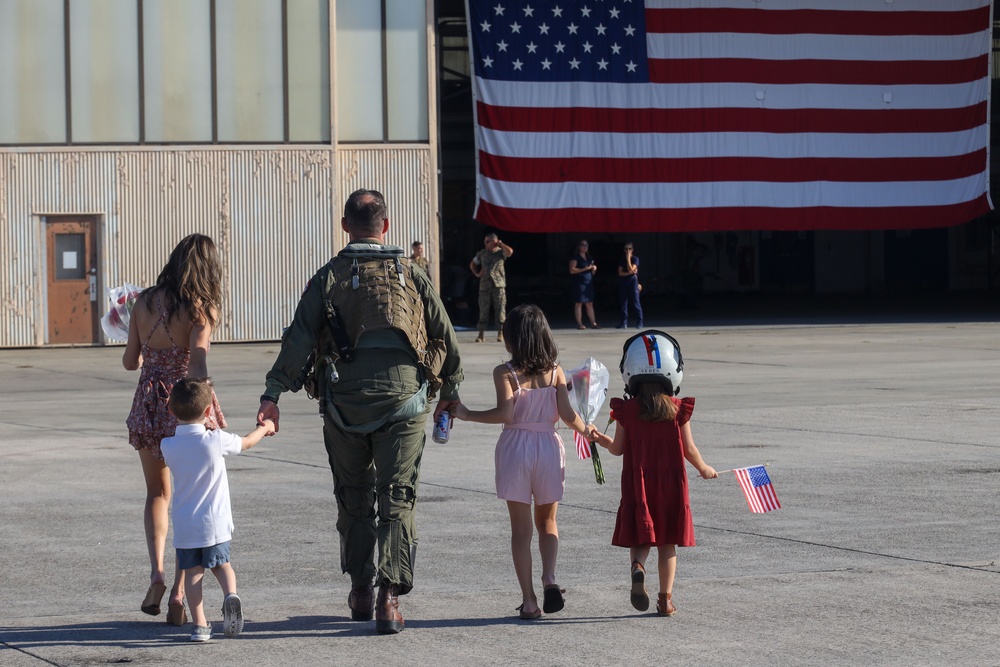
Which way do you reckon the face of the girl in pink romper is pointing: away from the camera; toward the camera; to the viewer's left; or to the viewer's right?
away from the camera

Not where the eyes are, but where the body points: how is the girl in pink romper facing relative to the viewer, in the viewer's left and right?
facing away from the viewer

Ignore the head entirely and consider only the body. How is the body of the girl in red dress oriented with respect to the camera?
away from the camera

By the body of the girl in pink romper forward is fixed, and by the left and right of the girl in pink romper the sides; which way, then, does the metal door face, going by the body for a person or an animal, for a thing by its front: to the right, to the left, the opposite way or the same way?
the opposite way

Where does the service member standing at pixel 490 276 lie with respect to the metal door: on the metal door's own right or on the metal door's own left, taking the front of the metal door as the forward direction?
on the metal door's own left

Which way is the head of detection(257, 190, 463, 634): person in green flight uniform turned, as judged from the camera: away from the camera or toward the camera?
away from the camera

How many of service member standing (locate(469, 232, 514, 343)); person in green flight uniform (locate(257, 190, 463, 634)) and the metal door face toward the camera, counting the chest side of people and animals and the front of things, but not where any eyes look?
2

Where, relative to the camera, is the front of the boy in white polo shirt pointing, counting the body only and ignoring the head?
away from the camera

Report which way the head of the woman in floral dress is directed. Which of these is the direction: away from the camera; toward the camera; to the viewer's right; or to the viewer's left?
away from the camera

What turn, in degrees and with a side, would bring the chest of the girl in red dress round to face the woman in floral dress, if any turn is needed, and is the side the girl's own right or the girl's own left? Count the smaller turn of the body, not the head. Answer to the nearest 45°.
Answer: approximately 90° to the girl's own left

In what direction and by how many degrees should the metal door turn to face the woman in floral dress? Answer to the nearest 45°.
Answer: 0° — it already faces them
